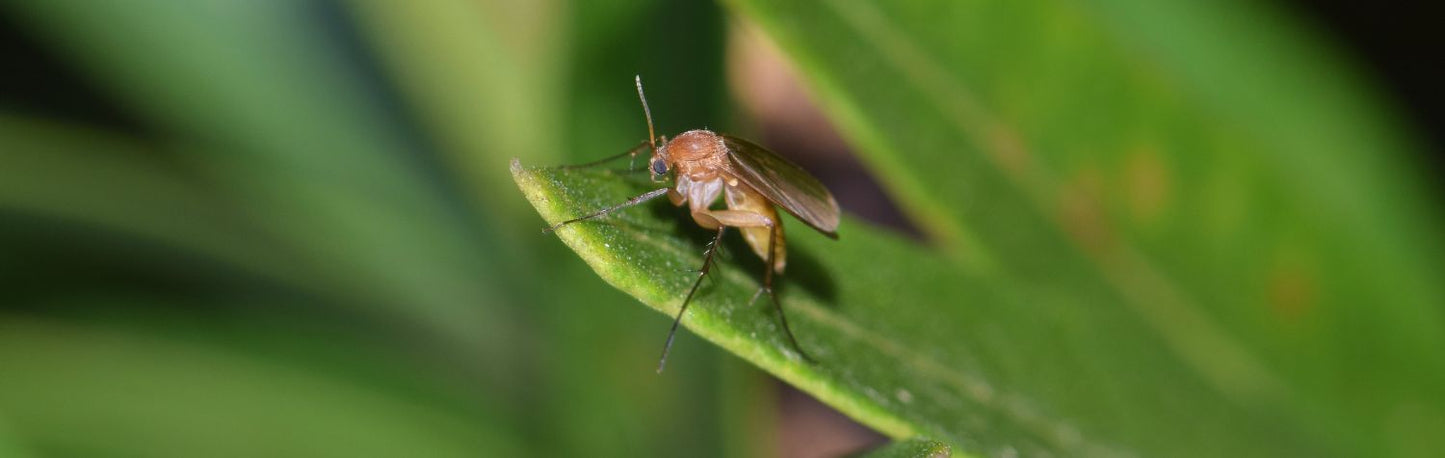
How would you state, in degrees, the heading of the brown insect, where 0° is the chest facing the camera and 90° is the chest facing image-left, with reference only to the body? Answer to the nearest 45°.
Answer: approximately 90°

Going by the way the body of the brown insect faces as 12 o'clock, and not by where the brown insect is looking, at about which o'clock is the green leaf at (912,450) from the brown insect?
The green leaf is roughly at 8 o'clock from the brown insect.
